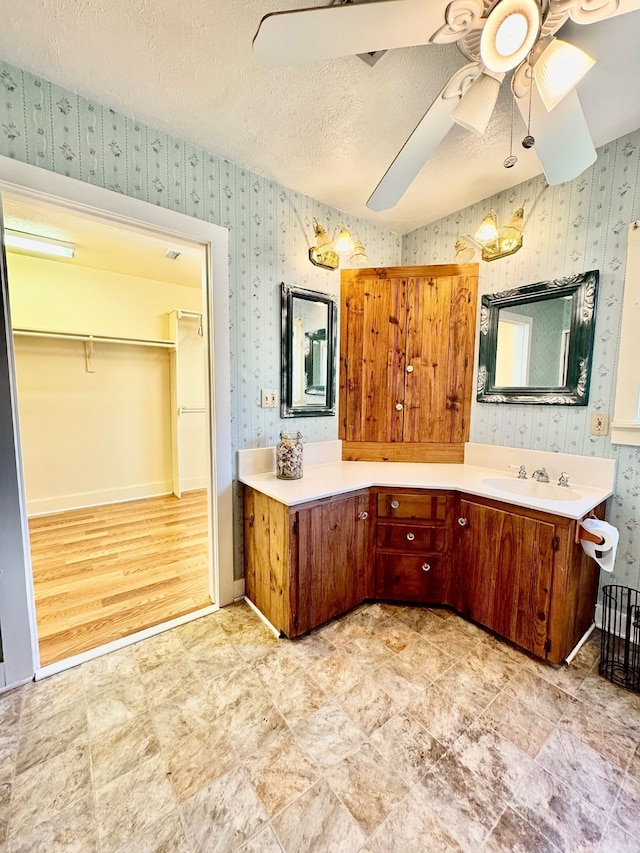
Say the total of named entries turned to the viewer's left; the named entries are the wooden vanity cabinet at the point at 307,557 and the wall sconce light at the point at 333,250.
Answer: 0

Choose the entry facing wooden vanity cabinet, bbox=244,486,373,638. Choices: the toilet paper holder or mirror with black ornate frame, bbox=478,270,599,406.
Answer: the mirror with black ornate frame

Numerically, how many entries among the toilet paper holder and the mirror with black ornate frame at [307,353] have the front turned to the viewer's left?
0

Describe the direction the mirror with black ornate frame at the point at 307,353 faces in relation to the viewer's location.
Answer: facing the viewer and to the right of the viewer

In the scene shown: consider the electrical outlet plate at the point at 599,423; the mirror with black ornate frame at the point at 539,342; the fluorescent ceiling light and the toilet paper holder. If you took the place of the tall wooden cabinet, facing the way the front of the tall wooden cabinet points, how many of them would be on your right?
1

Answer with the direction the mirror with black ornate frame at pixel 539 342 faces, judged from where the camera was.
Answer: facing the viewer and to the left of the viewer

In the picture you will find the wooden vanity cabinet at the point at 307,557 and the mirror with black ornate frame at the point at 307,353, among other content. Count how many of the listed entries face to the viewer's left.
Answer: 0

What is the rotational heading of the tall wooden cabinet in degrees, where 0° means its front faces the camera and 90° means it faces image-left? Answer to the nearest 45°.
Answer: approximately 0°
